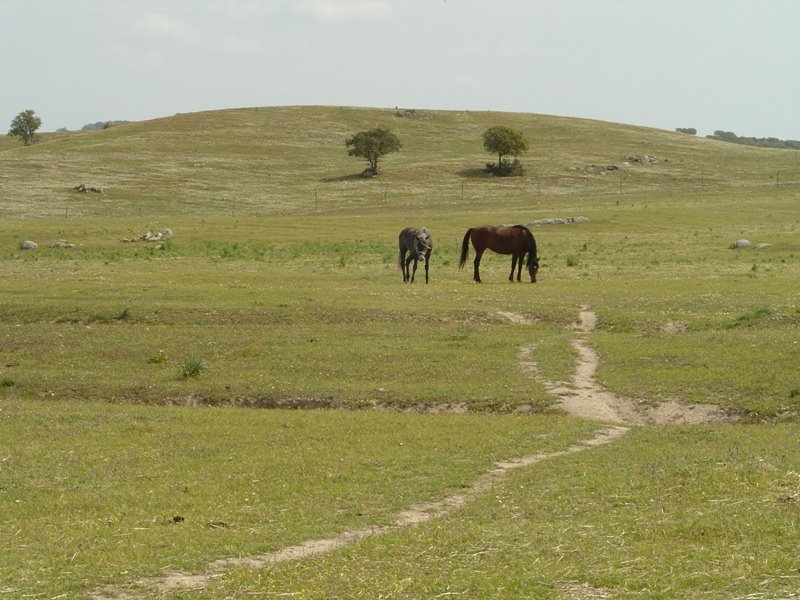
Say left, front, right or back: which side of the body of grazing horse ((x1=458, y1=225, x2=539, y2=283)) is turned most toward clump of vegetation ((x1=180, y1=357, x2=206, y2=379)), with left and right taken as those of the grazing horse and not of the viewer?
right

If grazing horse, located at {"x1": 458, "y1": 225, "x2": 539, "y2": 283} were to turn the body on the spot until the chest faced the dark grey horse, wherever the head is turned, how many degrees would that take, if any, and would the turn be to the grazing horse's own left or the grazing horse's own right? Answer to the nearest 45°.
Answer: approximately 180°

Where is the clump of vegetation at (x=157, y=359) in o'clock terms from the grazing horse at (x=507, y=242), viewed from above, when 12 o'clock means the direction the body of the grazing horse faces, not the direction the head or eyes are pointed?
The clump of vegetation is roughly at 4 o'clock from the grazing horse.

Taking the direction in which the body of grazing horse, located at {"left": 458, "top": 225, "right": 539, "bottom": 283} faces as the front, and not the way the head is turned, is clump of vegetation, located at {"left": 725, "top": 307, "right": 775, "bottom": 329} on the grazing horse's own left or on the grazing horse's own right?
on the grazing horse's own right

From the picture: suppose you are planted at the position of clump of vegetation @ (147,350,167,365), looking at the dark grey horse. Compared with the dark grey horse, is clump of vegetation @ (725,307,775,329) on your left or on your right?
right

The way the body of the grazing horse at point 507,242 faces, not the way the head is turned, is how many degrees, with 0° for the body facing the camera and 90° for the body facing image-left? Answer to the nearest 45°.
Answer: approximately 270°

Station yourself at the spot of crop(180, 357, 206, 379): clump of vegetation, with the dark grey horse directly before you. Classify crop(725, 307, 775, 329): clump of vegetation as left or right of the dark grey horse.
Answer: right

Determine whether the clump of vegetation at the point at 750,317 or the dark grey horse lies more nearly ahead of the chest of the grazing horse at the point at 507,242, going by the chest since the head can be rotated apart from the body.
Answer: the clump of vegetation
